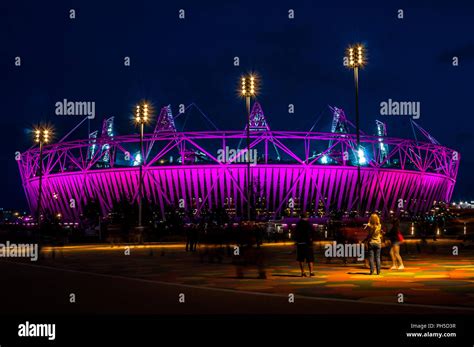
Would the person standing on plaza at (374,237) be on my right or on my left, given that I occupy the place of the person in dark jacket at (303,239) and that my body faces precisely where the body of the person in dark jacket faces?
on my right

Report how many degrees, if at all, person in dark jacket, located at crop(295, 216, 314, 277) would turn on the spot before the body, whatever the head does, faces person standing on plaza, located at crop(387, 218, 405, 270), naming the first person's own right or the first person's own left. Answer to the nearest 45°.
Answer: approximately 45° to the first person's own right

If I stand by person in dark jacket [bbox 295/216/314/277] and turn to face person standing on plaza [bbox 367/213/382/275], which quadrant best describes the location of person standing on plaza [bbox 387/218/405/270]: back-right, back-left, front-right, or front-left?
front-left

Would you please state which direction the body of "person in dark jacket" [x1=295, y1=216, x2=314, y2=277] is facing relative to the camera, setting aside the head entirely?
away from the camera

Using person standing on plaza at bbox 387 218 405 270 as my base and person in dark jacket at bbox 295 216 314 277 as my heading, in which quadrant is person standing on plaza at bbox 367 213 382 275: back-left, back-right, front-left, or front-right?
front-left

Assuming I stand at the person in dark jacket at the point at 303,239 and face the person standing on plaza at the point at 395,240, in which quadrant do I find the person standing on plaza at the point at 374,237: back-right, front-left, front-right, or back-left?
front-right
